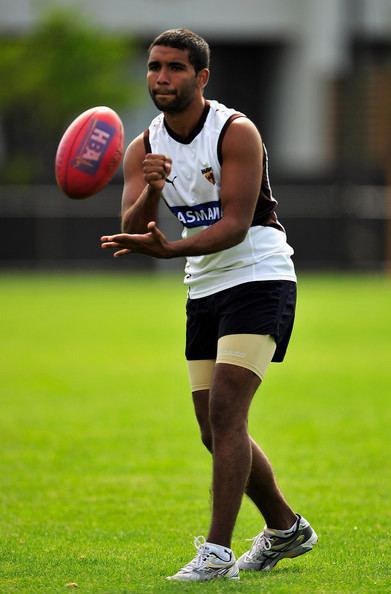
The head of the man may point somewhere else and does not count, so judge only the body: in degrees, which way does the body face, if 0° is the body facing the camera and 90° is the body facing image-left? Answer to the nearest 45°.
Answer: approximately 45°
